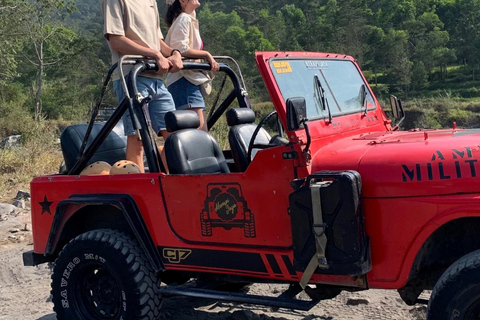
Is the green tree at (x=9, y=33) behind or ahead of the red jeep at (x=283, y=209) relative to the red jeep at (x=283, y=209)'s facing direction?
behind

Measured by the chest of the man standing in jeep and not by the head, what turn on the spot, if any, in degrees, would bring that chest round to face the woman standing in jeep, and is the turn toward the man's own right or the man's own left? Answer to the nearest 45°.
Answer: approximately 90° to the man's own left

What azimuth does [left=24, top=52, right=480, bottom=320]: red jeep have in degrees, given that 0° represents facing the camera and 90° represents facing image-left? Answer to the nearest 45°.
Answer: approximately 315°

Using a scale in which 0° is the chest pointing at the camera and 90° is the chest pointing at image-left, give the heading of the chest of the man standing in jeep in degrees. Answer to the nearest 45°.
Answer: approximately 315°
